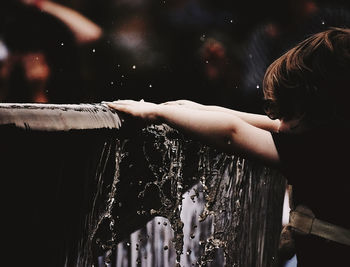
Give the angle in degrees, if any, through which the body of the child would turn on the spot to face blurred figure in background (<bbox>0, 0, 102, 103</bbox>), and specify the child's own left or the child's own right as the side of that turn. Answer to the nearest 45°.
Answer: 0° — they already face them

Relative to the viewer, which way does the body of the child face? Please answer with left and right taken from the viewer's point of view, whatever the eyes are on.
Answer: facing away from the viewer and to the left of the viewer
